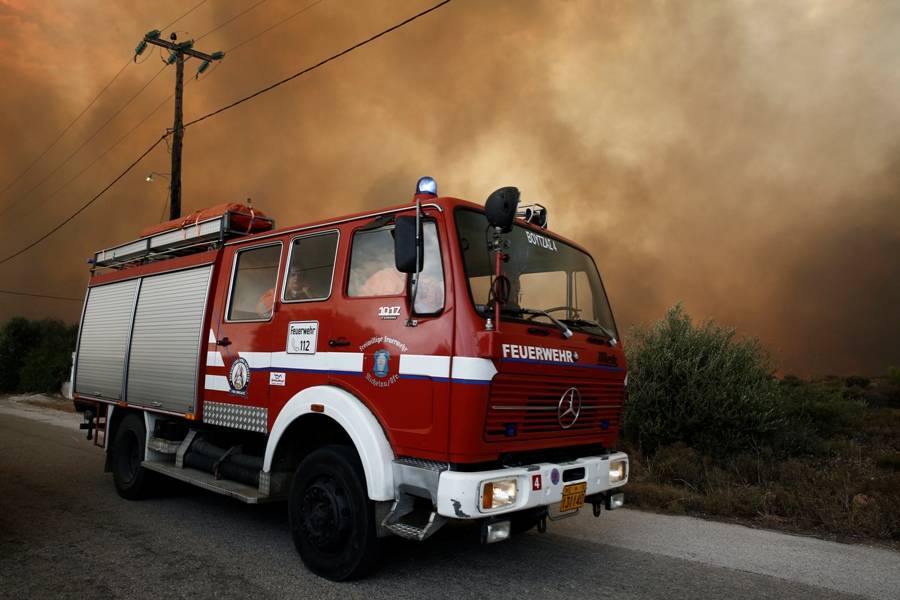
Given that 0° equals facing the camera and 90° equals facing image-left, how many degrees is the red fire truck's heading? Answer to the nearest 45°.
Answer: approximately 315°

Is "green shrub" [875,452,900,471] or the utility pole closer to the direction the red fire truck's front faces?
the green shrub

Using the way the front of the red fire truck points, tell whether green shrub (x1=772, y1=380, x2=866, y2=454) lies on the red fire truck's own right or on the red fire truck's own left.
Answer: on the red fire truck's own left

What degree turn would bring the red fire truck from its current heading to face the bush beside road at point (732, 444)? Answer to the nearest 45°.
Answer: approximately 90° to its left

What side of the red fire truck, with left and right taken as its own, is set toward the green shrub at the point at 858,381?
left

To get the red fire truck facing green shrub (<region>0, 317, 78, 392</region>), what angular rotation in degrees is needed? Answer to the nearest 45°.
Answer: approximately 180°

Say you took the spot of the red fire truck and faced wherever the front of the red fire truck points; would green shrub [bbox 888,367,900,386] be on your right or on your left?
on your left

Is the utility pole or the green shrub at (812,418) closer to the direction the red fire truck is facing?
the green shrub

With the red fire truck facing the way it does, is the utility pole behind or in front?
behind

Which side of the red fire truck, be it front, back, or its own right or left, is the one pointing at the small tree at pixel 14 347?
back

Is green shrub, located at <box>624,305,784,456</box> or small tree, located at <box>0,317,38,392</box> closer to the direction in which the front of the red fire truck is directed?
the green shrub

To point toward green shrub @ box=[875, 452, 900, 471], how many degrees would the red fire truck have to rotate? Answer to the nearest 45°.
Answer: approximately 90° to its left

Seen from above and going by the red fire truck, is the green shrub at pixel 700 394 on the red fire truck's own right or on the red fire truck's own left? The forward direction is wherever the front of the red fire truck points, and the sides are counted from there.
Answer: on the red fire truck's own left
